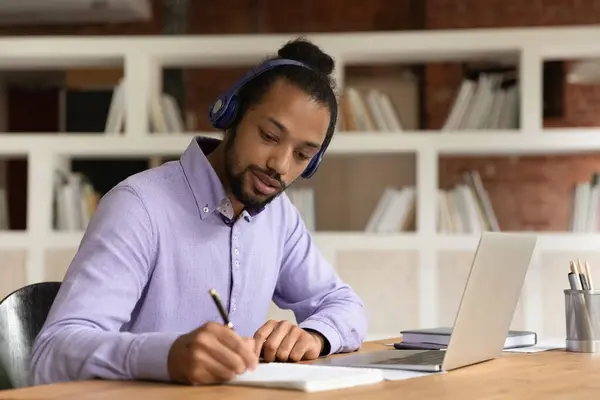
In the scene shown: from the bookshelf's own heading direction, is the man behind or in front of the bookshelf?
in front

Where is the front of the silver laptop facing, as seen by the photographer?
facing away from the viewer and to the left of the viewer

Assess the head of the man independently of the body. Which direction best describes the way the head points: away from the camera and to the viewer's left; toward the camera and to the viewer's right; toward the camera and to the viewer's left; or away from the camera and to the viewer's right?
toward the camera and to the viewer's right

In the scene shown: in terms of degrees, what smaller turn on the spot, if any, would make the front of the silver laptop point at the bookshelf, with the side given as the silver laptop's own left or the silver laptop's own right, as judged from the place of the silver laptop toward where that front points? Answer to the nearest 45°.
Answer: approximately 45° to the silver laptop's own right

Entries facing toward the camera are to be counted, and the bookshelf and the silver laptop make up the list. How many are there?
1

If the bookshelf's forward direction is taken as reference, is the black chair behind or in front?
in front

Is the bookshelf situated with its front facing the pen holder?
yes

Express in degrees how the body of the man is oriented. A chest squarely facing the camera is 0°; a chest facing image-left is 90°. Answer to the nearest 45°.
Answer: approximately 315°

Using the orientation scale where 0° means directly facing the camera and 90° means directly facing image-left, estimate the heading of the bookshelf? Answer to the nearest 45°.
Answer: approximately 0°

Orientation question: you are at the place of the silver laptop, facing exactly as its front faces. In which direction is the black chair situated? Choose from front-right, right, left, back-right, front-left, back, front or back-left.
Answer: front-left
